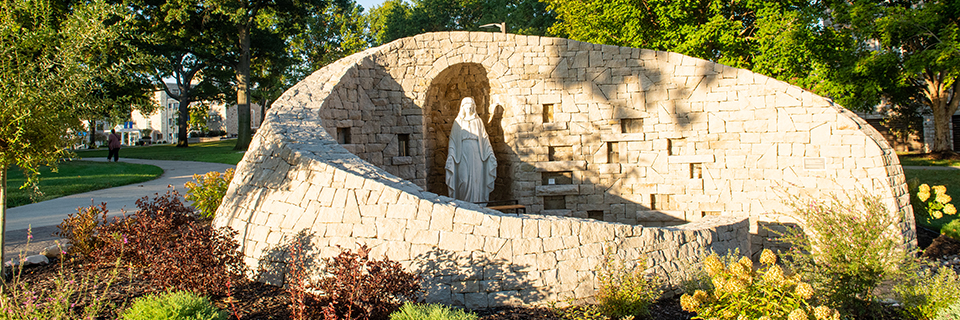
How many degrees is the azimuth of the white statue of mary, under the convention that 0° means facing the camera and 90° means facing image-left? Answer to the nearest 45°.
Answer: approximately 0°

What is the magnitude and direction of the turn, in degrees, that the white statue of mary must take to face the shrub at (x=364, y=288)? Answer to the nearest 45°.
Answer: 0° — it already faces it

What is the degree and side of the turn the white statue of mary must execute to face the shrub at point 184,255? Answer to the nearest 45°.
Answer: approximately 45° to its right

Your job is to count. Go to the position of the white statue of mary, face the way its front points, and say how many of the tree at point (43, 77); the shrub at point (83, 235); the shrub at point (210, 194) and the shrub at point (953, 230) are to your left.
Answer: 1

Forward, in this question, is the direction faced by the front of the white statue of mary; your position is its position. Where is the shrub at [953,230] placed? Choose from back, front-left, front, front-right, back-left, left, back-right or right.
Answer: left

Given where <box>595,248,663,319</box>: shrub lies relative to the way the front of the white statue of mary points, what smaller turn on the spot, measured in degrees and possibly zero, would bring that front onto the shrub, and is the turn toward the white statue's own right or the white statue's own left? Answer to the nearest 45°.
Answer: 0° — it already faces it

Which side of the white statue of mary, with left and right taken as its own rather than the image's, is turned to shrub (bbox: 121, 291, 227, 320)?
front

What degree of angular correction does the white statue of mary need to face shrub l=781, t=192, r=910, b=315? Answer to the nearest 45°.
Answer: approximately 45° to its left

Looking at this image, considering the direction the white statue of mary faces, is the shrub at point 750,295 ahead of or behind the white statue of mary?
ahead

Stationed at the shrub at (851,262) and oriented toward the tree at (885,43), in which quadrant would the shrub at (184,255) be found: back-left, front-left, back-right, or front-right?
back-left

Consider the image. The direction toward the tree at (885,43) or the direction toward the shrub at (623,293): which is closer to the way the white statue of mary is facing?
the shrub

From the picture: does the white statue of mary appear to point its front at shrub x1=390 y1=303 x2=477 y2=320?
yes

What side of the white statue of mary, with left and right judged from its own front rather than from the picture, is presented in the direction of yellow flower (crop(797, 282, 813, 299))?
front

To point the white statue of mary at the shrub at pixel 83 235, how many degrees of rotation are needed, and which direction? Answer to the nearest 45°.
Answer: approximately 45° to its right
